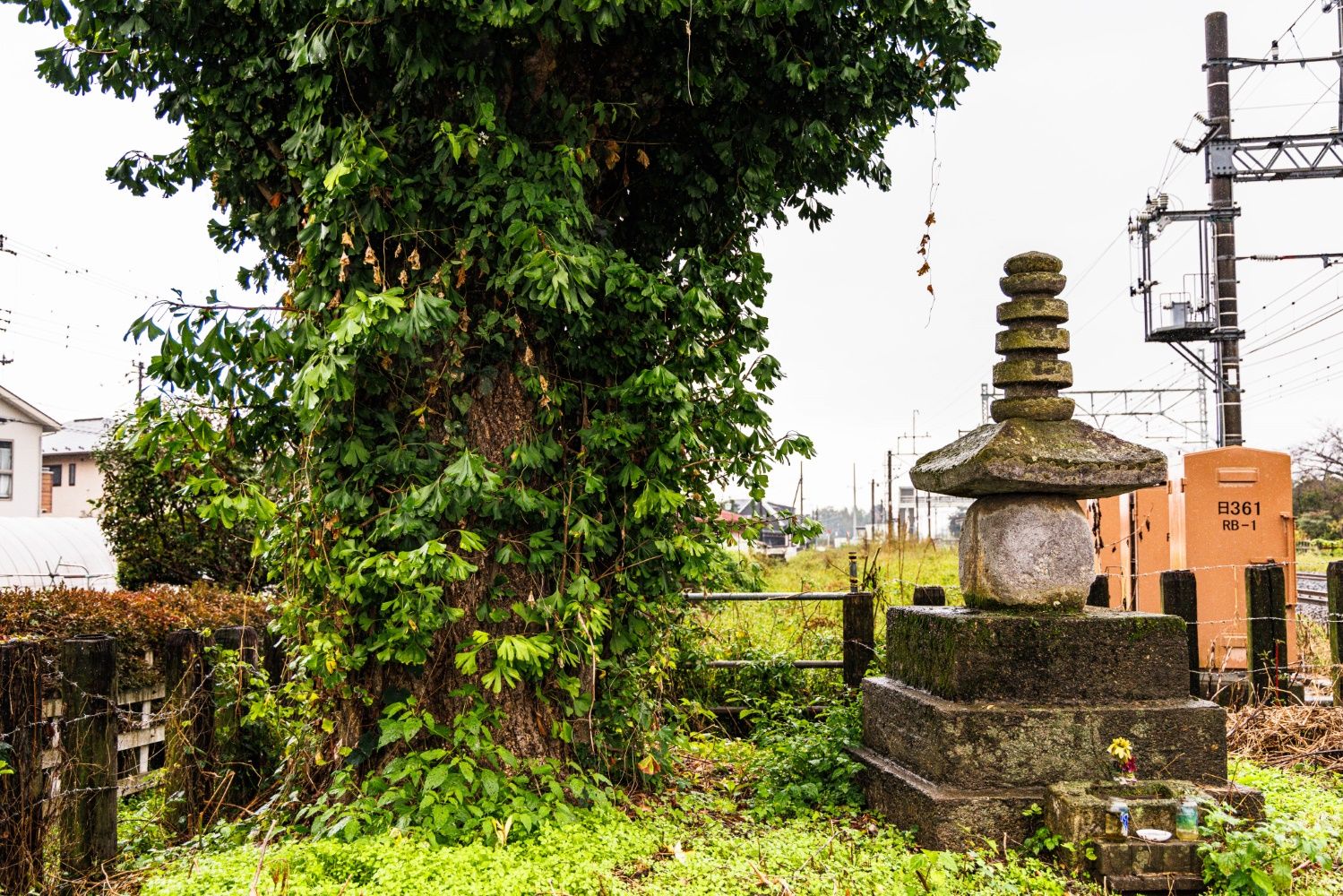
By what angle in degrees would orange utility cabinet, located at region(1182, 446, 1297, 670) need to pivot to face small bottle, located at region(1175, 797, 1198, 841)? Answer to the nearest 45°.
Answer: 0° — it already faces it

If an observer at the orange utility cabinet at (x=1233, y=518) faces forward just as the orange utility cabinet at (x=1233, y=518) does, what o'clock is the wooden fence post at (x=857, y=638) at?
The wooden fence post is roughly at 1 o'clock from the orange utility cabinet.

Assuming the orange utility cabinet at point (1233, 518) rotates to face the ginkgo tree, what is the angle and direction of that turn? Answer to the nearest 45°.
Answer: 0° — it already faces it

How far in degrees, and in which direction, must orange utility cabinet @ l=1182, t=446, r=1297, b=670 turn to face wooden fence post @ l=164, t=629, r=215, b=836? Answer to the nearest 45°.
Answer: approximately 45° to its right

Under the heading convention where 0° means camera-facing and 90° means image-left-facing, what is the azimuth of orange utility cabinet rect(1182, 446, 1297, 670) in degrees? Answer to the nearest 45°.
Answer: approximately 0°

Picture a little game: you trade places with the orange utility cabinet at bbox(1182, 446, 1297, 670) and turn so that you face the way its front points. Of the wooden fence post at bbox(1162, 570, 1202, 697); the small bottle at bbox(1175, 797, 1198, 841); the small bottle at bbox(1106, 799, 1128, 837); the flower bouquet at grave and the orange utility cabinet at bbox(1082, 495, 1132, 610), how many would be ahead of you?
4

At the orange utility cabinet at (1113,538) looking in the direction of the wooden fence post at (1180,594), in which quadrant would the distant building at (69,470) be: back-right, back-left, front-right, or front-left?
back-right

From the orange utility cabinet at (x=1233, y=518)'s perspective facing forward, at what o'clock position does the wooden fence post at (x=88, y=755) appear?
The wooden fence post is roughly at 1 o'clock from the orange utility cabinet.

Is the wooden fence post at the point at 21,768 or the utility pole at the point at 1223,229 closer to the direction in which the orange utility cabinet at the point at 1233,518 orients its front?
the wooden fence post
